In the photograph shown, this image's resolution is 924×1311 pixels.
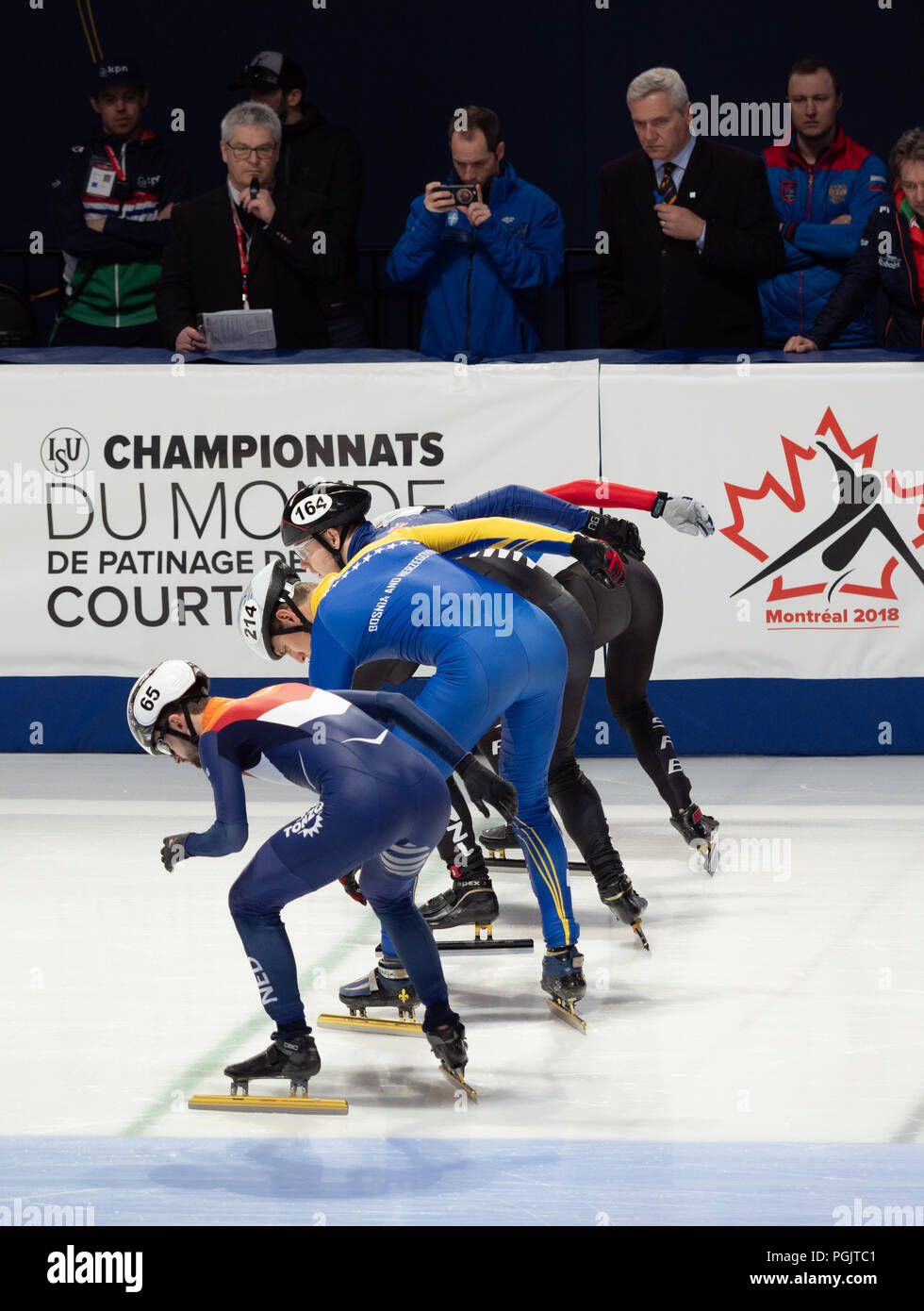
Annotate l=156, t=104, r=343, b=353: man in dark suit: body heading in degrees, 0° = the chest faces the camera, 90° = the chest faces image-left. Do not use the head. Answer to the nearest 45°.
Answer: approximately 0°

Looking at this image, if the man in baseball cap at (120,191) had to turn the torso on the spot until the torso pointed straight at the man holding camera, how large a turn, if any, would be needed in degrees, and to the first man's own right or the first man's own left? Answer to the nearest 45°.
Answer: approximately 45° to the first man's own left

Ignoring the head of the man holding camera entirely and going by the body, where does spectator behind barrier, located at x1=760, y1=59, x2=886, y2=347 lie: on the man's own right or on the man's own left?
on the man's own left

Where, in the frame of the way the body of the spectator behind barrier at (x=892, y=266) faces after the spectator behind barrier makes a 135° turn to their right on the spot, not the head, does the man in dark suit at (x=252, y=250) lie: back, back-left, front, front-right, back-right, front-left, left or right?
front-left

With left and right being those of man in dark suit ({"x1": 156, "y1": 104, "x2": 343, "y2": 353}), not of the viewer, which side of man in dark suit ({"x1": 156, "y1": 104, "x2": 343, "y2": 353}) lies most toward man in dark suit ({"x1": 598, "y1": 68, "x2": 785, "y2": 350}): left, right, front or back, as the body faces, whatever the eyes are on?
left
